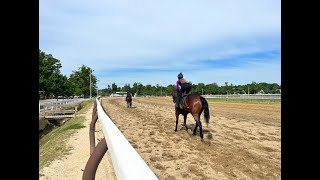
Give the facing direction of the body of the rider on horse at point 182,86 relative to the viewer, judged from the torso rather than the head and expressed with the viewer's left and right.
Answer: facing away from the viewer and to the left of the viewer

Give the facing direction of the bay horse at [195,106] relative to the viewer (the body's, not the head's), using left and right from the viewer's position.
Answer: facing away from the viewer and to the left of the viewer
